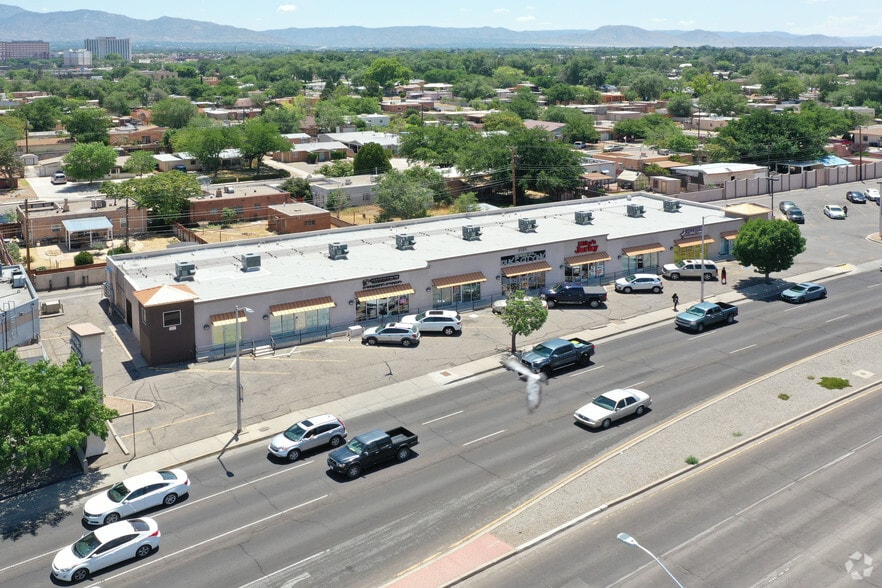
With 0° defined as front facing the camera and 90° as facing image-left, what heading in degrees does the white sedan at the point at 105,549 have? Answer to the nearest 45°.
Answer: approximately 45°

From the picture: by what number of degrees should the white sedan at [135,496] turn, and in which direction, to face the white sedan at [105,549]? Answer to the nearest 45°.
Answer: approximately 45° to its left

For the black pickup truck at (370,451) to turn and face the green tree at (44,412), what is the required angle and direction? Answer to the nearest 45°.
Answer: approximately 45° to its right

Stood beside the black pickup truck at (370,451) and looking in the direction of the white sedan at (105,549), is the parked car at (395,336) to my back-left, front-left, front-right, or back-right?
back-right

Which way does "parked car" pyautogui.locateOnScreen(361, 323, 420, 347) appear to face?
to the viewer's left

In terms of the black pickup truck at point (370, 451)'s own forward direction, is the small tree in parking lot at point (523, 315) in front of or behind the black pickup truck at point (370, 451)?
behind

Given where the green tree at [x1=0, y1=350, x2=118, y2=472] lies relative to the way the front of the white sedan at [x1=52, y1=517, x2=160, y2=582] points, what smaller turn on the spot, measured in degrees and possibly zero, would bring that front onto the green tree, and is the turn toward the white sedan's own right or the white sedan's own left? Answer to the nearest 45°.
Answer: approximately 135° to the white sedan's own right

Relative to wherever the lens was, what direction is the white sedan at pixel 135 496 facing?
facing the viewer and to the left of the viewer

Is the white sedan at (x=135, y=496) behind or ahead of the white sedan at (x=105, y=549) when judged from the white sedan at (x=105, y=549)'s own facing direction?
behind
